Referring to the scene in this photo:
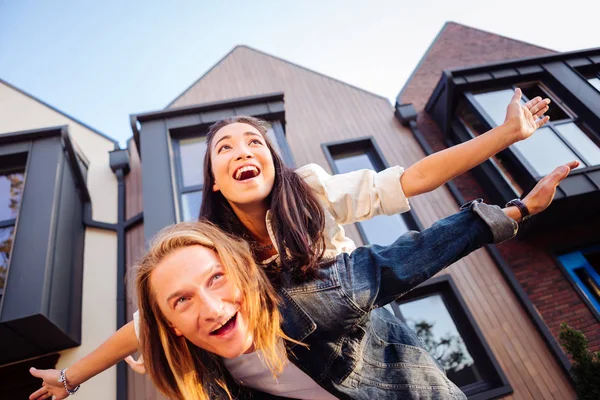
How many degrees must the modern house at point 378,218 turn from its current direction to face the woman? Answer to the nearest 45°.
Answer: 0° — it already faces them

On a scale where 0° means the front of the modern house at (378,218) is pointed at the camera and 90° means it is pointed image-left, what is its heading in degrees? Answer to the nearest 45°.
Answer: approximately 0°
